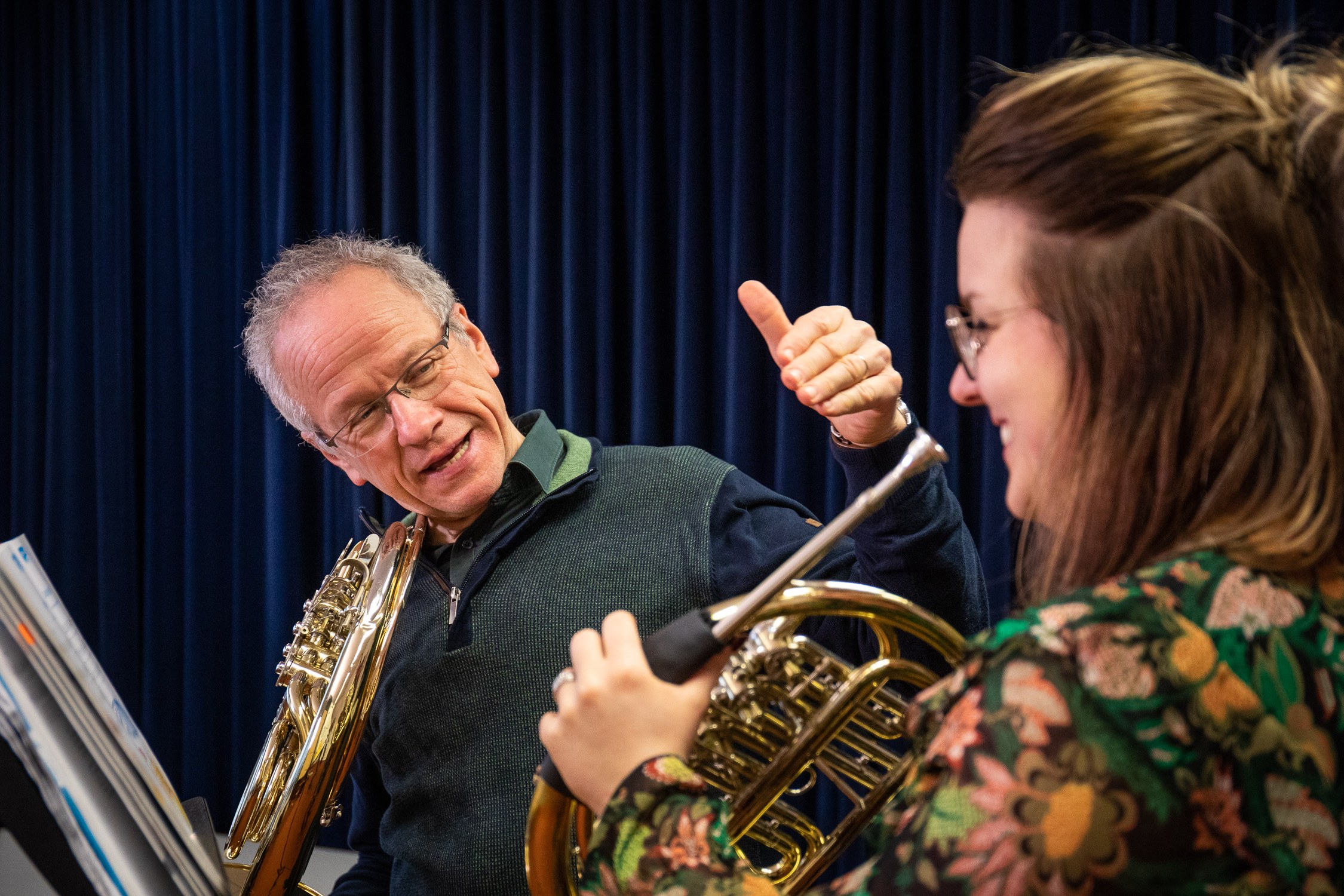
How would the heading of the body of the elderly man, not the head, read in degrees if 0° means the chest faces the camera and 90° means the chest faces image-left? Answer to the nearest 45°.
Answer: approximately 45°

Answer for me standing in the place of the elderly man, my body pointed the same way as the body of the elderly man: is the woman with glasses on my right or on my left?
on my left

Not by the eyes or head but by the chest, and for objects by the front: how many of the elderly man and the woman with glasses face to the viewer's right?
0

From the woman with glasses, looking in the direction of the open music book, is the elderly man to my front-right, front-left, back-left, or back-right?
front-right

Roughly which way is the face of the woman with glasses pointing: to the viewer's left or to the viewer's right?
to the viewer's left

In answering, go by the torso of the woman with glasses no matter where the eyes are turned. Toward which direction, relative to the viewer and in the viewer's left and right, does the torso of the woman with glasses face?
facing away from the viewer and to the left of the viewer

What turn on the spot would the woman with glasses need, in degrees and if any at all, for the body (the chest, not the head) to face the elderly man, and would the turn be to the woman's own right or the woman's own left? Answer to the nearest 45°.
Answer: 0° — they already face them

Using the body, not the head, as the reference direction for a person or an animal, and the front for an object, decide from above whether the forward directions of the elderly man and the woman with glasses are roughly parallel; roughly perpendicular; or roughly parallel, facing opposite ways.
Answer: roughly perpendicular
